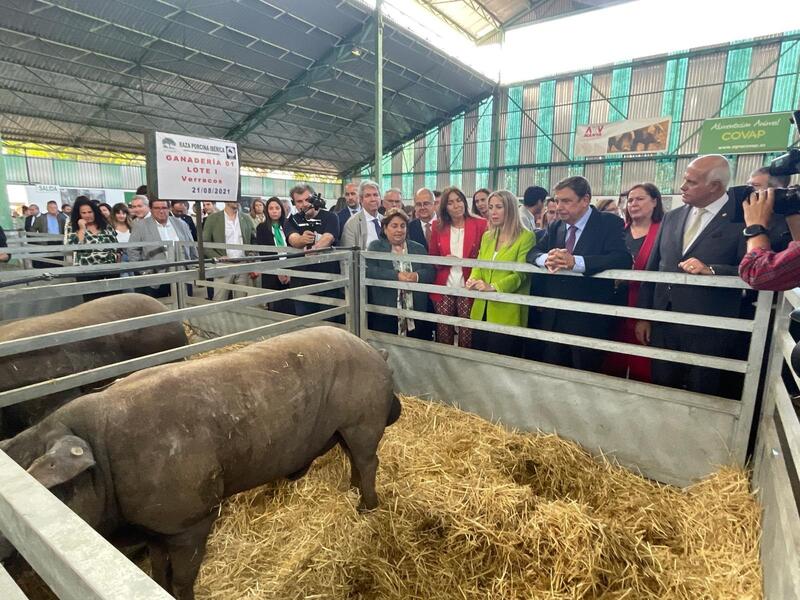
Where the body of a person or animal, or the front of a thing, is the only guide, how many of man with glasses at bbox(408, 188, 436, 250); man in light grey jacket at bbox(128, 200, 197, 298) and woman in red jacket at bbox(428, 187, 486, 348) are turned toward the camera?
3

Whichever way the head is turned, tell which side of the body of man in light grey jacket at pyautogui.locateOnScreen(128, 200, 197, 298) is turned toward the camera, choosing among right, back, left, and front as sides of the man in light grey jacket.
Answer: front

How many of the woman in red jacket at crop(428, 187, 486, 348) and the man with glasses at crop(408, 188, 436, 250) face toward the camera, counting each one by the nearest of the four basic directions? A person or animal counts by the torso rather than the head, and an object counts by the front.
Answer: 2

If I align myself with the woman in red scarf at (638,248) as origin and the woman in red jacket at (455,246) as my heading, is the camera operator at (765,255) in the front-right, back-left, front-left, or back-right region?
back-left

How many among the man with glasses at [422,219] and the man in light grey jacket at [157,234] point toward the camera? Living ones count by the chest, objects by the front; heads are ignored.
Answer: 2

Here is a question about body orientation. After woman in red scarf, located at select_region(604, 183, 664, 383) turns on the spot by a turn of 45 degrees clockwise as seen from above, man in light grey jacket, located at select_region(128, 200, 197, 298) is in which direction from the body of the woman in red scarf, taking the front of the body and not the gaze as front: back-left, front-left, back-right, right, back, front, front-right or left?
front

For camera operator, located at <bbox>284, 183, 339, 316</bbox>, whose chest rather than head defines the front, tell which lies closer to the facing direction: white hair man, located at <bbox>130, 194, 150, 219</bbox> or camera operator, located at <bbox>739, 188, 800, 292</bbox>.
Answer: the camera operator

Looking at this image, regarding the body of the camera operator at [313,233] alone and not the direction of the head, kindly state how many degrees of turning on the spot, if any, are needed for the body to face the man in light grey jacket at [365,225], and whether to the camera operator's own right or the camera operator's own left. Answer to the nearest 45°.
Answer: approximately 45° to the camera operator's own left

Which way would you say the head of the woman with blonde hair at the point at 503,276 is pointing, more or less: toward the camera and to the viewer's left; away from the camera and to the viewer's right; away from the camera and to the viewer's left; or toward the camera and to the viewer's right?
toward the camera and to the viewer's left

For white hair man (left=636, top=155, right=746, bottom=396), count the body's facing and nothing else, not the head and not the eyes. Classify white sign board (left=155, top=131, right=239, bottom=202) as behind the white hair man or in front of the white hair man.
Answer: in front

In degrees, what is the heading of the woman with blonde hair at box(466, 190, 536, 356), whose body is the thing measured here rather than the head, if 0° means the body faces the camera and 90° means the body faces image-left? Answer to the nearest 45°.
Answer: approximately 45°

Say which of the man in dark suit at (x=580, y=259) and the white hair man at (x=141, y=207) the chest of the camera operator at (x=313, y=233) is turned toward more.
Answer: the man in dark suit

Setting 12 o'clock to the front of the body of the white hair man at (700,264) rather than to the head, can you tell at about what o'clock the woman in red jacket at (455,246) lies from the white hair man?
The woman in red jacket is roughly at 2 o'clock from the white hair man.
